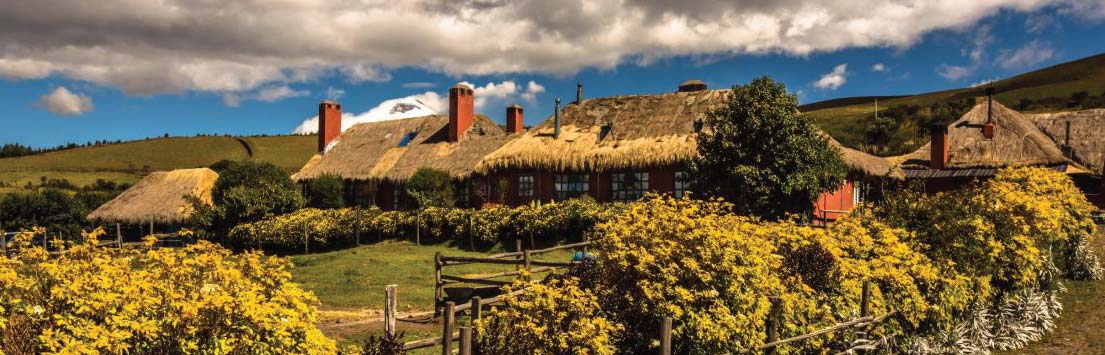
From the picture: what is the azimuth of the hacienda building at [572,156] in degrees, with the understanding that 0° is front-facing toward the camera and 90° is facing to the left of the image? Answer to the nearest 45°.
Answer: approximately 0°

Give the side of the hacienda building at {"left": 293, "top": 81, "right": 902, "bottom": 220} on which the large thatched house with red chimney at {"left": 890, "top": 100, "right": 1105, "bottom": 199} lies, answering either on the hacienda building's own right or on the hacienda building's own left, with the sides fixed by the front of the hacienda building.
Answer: on the hacienda building's own left

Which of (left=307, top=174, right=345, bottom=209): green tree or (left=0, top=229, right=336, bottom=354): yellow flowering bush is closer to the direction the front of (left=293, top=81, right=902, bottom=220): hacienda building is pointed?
the yellow flowering bush

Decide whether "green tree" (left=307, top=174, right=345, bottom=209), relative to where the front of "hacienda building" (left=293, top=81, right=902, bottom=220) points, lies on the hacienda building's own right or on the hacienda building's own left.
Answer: on the hacienda building's own right

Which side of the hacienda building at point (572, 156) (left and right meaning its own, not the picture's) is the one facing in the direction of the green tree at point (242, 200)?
right

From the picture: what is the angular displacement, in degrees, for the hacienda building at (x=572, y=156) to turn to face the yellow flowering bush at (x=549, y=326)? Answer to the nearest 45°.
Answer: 0° — it already faces it

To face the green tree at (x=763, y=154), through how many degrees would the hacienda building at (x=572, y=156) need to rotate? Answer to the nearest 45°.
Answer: approximately 45° to its left

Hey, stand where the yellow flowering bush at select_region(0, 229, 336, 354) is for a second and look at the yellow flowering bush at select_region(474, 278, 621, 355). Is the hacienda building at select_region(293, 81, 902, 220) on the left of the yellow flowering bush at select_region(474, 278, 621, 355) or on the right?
left

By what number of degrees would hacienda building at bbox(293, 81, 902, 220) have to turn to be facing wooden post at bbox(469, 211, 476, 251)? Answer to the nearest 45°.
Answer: approximately 45° to its right
